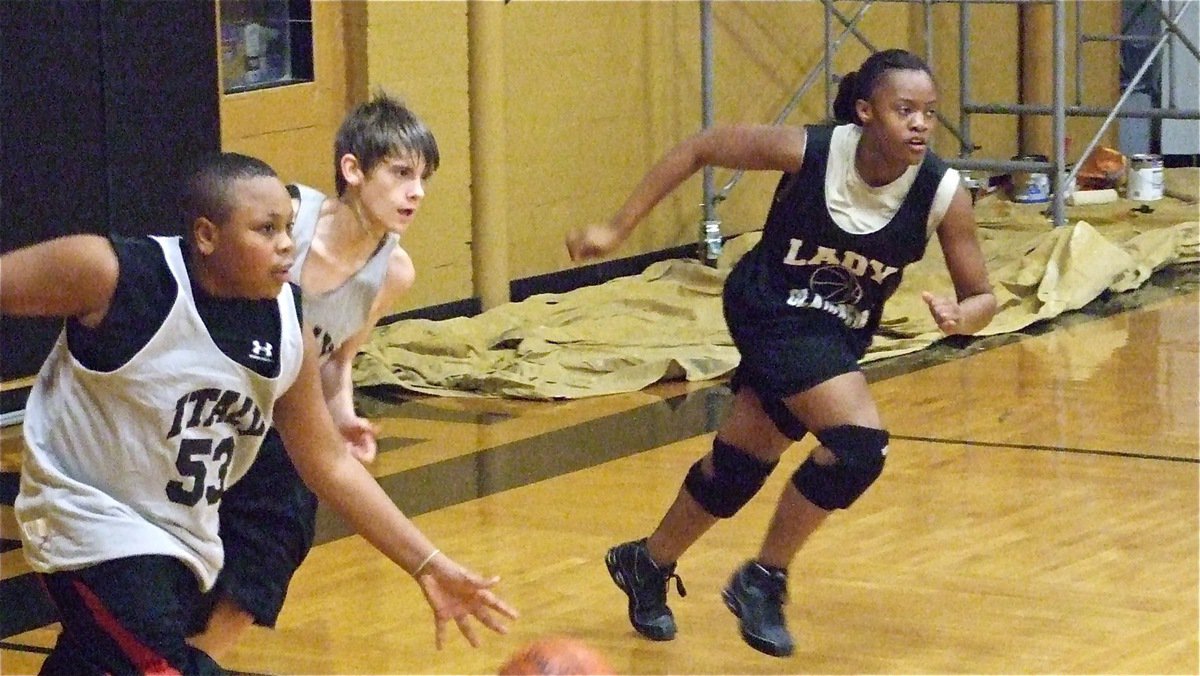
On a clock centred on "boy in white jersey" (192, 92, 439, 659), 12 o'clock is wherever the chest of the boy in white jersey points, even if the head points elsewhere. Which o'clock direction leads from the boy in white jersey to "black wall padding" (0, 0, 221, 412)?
The black wall padding is roughly at 7 o'clock from the boy in white jersey.

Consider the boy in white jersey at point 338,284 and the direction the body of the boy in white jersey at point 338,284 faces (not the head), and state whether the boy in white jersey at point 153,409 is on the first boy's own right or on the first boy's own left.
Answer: on the first boy's own right

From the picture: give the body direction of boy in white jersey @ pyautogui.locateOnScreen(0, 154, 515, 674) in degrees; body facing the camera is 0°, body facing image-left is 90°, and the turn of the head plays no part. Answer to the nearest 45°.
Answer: approximately 315°

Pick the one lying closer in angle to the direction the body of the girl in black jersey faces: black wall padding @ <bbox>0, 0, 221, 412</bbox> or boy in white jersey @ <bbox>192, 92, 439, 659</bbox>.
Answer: the boy in white jersey

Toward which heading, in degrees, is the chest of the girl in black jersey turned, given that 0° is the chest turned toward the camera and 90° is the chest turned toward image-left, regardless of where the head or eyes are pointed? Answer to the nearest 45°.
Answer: approximately 315°

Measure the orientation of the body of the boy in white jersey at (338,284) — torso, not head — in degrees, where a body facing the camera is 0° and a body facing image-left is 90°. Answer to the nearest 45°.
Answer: approximately 315°

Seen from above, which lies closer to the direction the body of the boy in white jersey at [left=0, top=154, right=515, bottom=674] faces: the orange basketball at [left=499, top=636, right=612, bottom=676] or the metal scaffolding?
the orange basketball
